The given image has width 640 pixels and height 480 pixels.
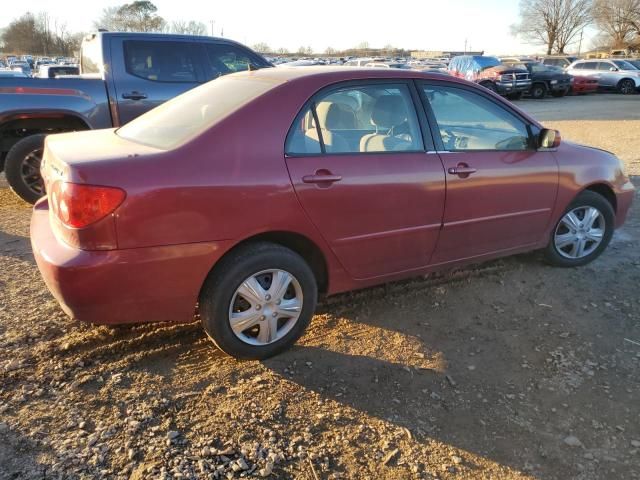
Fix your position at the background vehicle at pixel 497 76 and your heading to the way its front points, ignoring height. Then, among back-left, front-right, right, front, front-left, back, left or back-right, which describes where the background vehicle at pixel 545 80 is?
left

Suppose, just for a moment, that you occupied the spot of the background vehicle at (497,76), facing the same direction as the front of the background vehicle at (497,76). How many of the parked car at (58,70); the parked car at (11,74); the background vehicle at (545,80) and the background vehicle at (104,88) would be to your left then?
1

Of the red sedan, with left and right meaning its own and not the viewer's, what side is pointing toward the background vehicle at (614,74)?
front

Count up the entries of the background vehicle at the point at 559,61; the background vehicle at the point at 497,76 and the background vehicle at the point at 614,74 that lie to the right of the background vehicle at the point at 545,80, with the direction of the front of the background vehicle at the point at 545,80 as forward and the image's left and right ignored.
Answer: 1

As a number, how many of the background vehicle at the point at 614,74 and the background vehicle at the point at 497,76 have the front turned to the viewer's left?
0

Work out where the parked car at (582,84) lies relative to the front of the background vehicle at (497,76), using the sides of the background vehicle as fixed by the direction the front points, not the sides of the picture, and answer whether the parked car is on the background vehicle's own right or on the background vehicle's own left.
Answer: on the background vehicle's own left

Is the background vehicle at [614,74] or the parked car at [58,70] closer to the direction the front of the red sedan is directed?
the background vehicle

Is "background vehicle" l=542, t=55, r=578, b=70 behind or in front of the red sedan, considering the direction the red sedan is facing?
in front

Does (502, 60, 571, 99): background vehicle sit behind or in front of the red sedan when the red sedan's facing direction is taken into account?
in front

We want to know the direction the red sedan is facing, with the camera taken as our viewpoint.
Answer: facing away from the viewer and to the right of the viewer

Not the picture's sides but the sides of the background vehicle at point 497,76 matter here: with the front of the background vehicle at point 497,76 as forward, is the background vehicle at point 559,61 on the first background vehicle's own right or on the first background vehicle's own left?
on the first background vehicle's own left

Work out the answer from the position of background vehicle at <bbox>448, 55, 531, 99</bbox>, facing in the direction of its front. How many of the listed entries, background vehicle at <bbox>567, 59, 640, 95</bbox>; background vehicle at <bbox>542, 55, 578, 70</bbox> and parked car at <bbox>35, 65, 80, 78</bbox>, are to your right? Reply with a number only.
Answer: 1

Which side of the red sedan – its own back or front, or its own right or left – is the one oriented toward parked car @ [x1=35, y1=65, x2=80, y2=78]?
left
